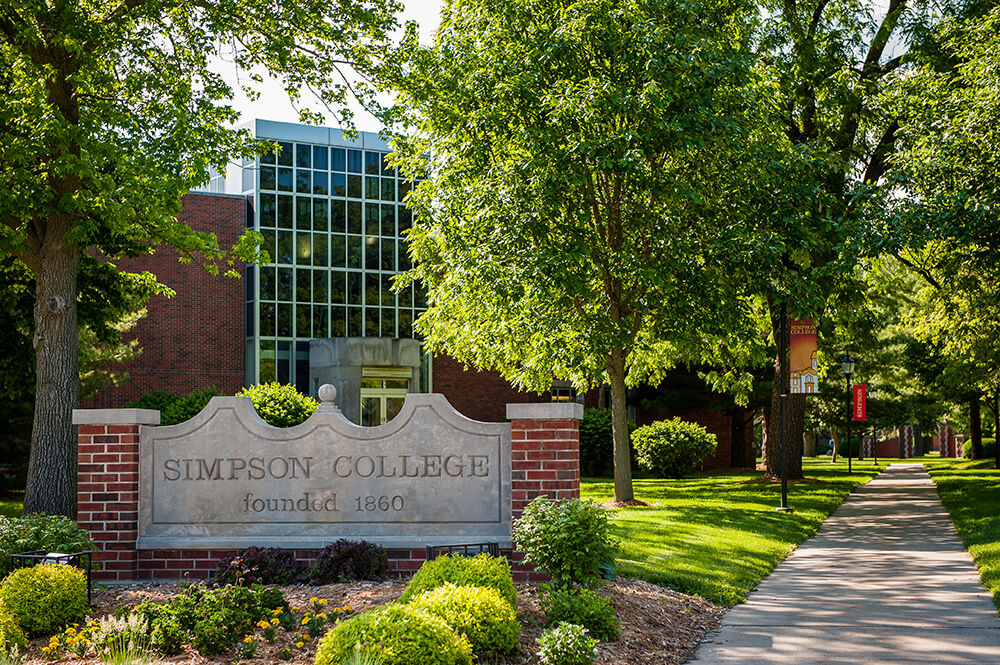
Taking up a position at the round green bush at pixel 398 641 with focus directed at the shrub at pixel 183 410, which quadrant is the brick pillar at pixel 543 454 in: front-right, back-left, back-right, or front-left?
front-right

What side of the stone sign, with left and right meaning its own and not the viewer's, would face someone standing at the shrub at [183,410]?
back

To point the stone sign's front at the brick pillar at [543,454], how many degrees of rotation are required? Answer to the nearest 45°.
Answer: approximately 90° to its left

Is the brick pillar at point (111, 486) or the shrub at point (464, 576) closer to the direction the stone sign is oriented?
the shrub

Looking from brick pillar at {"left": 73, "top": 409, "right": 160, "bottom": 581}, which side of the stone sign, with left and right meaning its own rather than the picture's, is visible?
right

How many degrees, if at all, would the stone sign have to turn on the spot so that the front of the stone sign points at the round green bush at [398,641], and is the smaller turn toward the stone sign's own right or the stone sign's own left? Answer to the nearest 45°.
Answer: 0° — it already faces it

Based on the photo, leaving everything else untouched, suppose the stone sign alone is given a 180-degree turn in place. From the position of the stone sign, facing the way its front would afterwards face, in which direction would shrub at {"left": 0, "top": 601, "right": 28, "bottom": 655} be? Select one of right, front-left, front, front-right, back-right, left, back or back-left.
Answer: back-left

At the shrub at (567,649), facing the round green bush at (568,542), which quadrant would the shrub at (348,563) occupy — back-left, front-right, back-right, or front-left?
front-left

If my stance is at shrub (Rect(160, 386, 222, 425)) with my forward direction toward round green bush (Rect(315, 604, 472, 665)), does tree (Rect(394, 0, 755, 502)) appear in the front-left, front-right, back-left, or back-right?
front-left

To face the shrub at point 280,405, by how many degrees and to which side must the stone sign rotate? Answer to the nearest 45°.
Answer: approximately 180°

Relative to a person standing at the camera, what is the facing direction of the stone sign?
facing the viewer

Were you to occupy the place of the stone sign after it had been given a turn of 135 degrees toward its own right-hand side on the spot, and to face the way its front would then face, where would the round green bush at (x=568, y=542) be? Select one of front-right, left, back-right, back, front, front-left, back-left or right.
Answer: back
